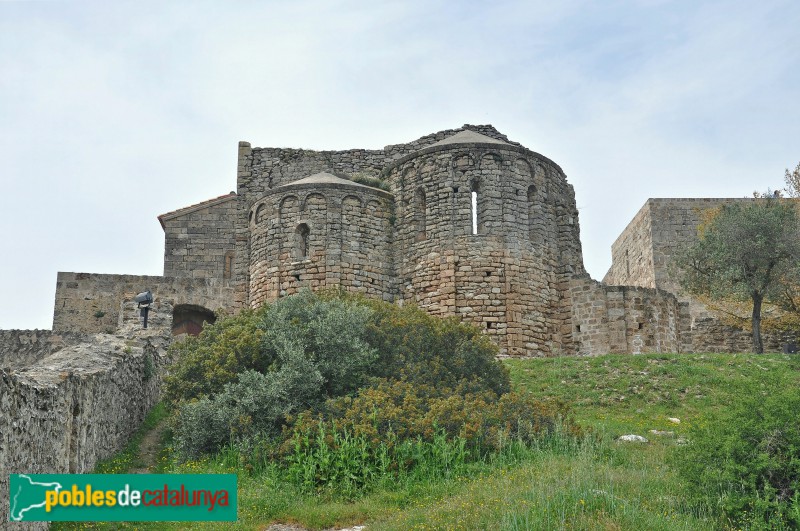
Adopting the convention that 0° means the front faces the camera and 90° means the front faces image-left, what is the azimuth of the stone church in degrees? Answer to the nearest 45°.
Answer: approximately 180°

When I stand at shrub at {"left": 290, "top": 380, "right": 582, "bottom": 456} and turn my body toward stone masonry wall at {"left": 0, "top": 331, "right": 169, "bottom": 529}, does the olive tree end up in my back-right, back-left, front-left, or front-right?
back-right

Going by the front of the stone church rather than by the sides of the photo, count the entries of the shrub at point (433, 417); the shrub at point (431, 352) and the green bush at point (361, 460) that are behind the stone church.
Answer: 3

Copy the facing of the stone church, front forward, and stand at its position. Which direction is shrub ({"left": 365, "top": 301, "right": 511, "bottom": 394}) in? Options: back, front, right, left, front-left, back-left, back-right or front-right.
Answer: back

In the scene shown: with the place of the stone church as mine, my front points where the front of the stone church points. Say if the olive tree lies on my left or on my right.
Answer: on my right

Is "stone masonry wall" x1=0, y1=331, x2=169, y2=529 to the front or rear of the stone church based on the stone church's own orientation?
to the rear

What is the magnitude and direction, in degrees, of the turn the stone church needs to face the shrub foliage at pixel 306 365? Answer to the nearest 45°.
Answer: approximately 180°

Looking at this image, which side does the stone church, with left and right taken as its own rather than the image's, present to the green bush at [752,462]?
back

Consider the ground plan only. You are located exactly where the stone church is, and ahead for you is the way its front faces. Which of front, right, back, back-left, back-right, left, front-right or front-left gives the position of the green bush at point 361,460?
back

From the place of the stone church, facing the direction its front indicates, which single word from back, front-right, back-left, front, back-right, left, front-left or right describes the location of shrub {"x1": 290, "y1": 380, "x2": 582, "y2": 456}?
back
